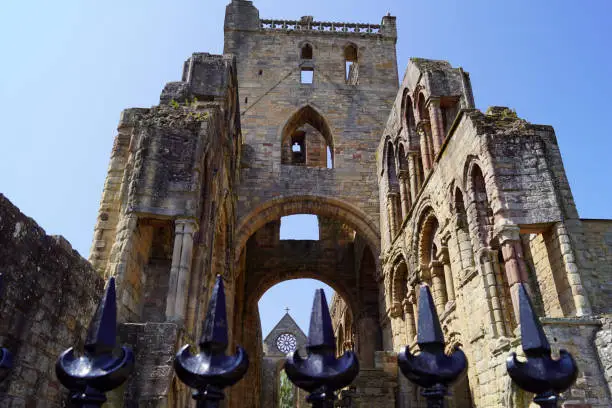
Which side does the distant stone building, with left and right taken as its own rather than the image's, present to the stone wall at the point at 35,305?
front

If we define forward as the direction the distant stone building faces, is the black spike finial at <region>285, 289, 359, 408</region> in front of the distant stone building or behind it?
in front

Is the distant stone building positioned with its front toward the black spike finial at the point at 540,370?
yes

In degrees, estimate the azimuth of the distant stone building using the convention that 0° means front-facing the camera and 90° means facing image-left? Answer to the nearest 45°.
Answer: approximately 0°

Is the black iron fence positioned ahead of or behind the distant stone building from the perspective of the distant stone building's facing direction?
ahead
